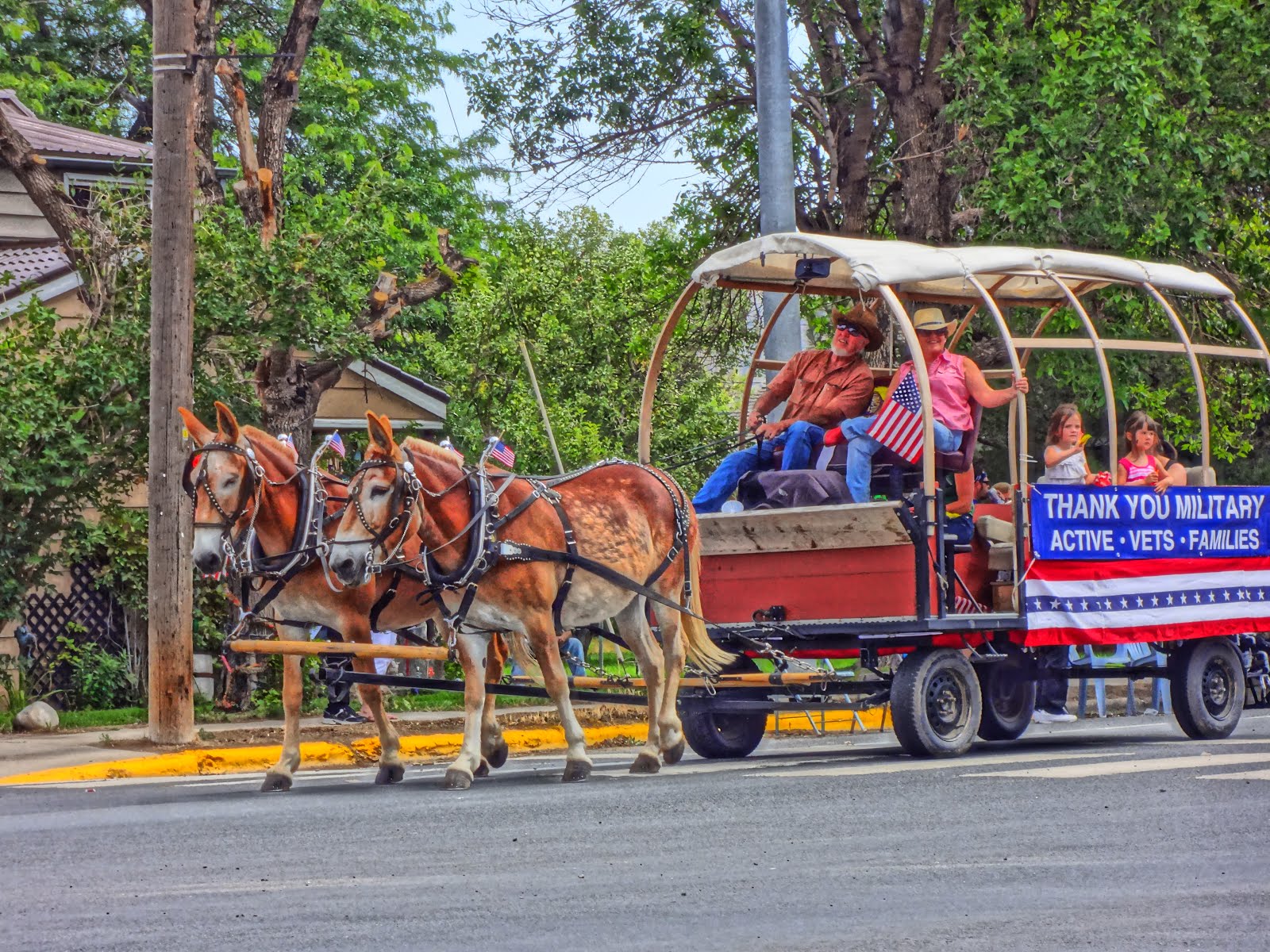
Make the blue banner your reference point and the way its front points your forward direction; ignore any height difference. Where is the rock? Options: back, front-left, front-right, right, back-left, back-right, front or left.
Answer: right

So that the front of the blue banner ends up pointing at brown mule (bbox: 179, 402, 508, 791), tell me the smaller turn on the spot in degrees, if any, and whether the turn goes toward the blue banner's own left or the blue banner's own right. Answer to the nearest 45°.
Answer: approximately 45° to the blue banner's own right

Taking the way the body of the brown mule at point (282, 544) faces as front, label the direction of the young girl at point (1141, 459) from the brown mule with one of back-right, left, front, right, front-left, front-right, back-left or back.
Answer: back-left

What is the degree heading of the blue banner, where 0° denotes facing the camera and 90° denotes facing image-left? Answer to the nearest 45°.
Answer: approximately 0°

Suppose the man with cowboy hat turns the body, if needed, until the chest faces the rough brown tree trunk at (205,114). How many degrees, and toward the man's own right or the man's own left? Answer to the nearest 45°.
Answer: approximately 90° to the man's own right

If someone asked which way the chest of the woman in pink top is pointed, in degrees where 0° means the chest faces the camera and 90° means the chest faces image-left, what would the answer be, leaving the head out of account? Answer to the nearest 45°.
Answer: approximately 45°
